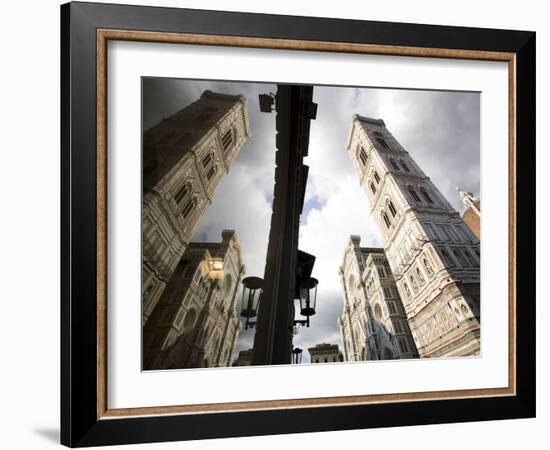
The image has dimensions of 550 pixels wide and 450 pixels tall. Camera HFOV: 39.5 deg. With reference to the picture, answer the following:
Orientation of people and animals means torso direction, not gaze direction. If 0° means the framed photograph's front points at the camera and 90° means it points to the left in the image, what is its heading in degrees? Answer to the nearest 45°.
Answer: approximately 315°
